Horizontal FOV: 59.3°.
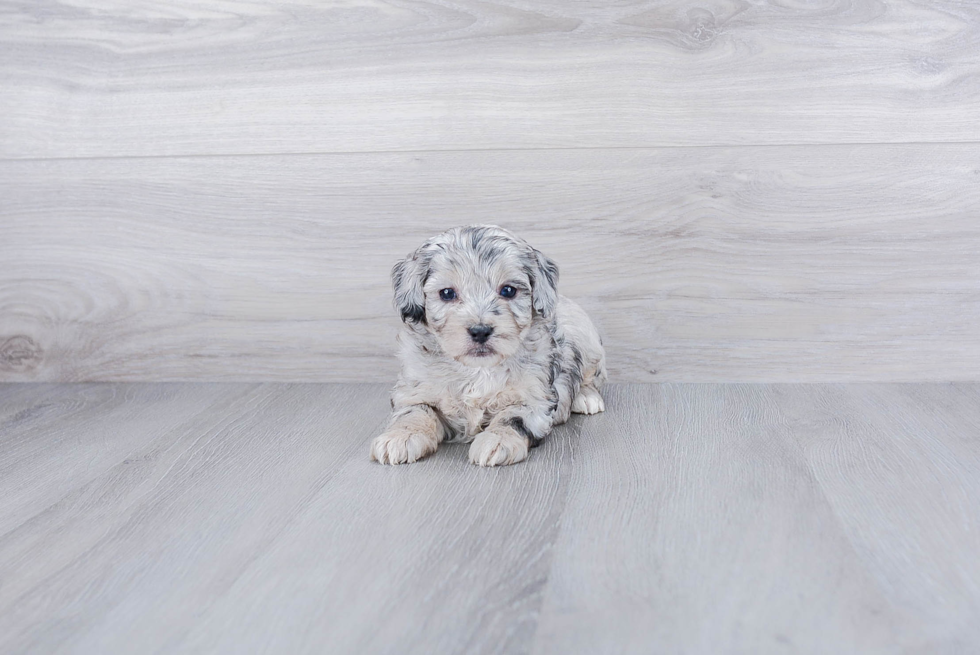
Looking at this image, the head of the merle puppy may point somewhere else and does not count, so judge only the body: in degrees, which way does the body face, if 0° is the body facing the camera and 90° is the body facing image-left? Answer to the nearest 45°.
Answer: approximately 45°
